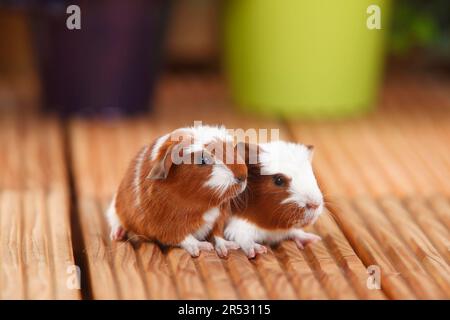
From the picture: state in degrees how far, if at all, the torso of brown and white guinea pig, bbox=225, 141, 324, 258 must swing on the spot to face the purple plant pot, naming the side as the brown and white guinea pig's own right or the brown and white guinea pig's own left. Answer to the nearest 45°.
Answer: approximately 180°

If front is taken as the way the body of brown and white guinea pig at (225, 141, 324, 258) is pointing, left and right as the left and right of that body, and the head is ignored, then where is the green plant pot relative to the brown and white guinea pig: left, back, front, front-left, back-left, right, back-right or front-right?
back-left

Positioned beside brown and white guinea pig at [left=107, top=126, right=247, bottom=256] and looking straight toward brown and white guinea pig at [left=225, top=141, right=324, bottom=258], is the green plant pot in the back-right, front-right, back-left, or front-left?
front-left

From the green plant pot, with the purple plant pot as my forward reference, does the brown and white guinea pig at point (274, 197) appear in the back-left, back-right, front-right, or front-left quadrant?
front-left

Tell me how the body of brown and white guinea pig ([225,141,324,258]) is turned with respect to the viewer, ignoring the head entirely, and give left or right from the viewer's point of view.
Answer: facing the viewer and to the right of the viewer
